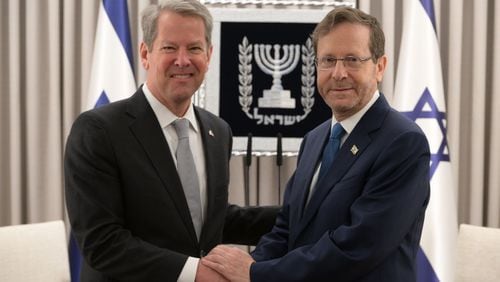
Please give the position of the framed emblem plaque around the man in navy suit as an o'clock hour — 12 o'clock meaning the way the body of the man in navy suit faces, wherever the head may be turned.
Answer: The framed emblem plaque is roughly at 4 o'clock from the man in navy suit.

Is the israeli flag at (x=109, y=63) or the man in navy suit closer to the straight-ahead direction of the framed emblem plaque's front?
the man in navy suit

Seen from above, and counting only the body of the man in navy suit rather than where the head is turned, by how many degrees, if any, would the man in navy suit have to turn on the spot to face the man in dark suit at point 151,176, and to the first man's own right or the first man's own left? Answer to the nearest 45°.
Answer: approximately 45° to the first man's own right

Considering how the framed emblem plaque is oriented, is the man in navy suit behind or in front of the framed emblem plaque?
in front

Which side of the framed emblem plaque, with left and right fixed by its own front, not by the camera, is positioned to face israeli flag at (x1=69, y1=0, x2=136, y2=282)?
right

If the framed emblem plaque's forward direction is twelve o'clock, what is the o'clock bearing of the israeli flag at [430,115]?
The israeli flag is roughly at 9 o'clock from the framed emblem plaque.

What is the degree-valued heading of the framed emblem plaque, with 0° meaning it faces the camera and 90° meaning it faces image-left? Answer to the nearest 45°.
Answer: approximately 0°

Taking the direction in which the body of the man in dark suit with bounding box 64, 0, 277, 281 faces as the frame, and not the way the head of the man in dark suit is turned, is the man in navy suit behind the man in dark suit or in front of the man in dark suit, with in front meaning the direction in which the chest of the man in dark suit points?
in front

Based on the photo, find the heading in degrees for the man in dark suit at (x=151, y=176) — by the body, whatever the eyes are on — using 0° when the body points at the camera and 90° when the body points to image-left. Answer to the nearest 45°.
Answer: approximately 315°

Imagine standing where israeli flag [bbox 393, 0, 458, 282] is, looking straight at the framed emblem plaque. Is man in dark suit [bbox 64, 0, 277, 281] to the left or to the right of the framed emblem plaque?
left
